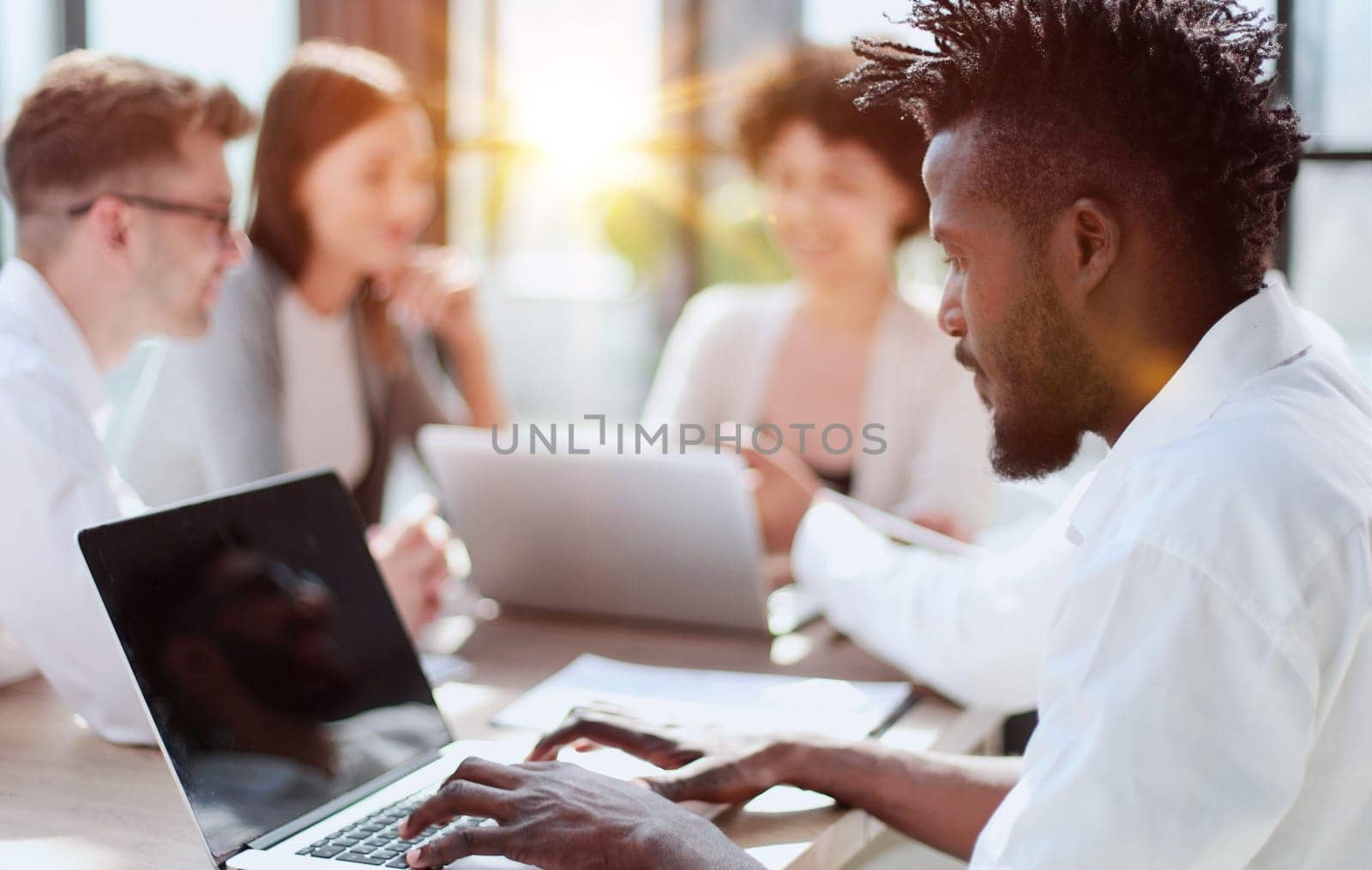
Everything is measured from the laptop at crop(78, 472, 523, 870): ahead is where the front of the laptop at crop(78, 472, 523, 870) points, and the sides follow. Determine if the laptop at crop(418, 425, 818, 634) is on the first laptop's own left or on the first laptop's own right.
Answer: on the first laptop's own left

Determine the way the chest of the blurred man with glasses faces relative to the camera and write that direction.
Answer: to the viewer's right

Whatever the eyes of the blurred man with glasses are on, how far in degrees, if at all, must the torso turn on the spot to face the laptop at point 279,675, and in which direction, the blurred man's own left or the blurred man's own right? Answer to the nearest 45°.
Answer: approximately 90° to the blurred man's own right

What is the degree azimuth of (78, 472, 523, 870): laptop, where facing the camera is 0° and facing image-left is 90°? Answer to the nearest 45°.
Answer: approximately 315°

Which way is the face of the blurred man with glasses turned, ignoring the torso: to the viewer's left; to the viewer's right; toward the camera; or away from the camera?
to the viewer's right
